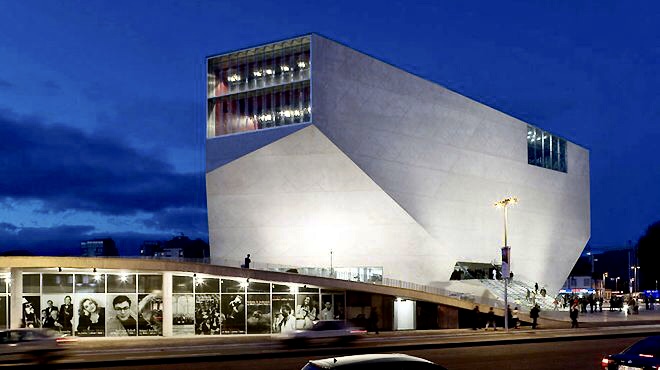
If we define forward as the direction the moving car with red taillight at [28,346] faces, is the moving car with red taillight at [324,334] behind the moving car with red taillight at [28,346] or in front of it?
behind

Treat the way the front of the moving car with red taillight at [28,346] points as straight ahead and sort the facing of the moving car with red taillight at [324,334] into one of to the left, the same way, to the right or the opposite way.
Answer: the same way

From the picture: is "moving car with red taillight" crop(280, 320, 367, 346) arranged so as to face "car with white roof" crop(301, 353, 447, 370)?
no

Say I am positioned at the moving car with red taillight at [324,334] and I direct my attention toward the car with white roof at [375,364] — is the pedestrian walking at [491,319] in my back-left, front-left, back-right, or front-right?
back-left

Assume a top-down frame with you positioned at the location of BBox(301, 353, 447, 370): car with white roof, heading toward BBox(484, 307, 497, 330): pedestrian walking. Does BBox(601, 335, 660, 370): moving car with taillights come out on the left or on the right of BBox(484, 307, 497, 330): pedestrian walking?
right

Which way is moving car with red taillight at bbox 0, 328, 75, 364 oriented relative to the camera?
to the viewer's left

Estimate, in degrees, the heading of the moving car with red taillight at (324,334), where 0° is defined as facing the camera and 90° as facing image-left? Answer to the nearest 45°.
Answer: approximately 90°

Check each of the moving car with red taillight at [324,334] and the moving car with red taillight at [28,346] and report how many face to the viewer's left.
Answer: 2

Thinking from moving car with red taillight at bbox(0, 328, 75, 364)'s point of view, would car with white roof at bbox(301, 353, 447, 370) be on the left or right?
on its left

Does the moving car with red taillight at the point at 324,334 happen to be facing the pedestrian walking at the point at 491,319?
no

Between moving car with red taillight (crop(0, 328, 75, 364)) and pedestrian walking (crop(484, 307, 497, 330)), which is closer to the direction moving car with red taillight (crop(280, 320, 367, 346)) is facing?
the moving car with red taillight

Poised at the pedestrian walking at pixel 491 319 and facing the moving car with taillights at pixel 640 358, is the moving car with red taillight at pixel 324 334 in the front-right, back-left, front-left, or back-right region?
front-right

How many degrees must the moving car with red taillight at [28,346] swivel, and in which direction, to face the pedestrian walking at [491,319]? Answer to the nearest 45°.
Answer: approximately 135° to its right

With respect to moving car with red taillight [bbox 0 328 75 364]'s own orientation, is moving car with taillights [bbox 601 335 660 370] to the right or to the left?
on its left

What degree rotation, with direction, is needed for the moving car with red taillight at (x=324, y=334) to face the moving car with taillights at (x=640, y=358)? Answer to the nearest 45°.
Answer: approximately 90° to its left
